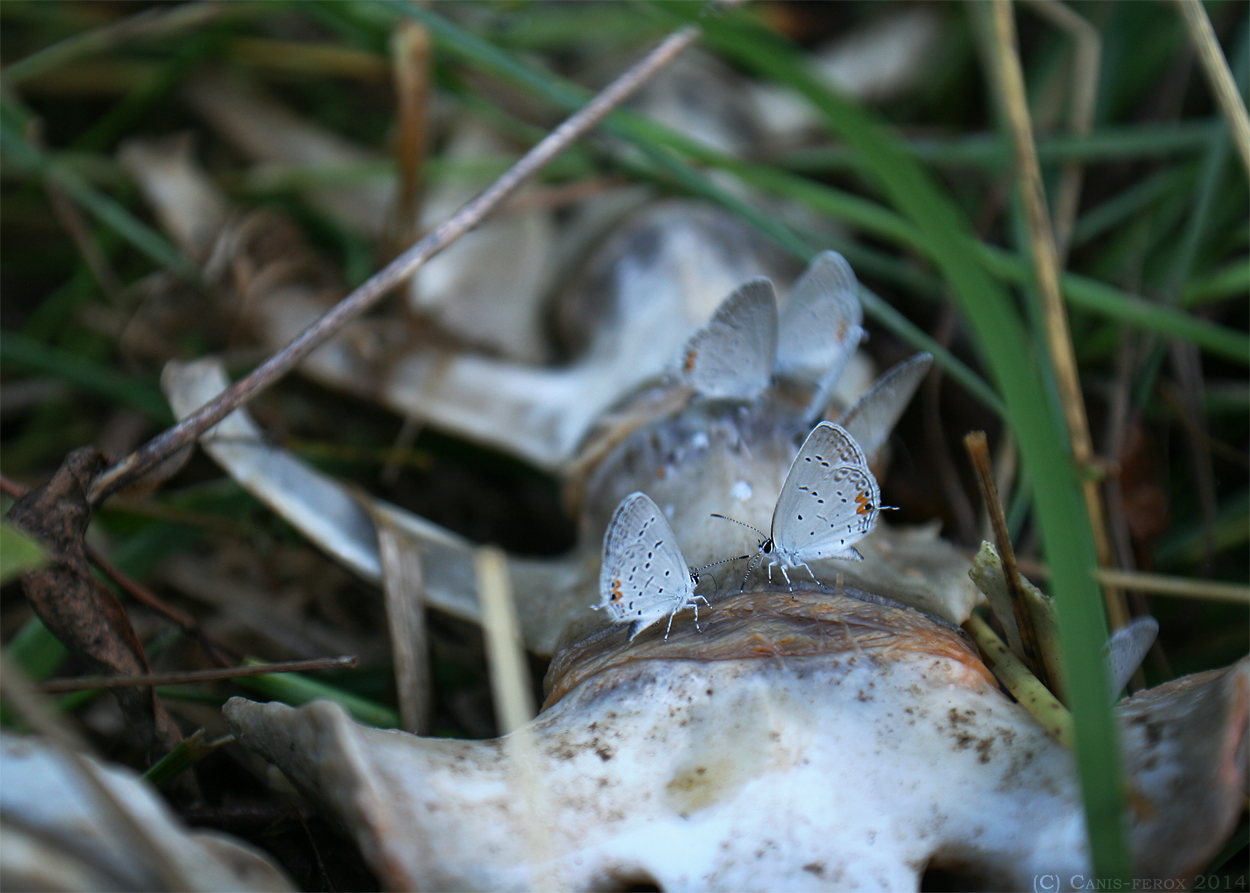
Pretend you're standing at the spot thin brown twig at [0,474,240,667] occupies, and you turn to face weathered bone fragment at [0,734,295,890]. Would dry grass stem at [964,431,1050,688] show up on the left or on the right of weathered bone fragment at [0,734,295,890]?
left

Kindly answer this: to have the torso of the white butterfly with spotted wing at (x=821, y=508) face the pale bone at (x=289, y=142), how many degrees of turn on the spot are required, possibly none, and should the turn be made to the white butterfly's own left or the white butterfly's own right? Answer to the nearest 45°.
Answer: approximately 45° to the white butterfly's own right

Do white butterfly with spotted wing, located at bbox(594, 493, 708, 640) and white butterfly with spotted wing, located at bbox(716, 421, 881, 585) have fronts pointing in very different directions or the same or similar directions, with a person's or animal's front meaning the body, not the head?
very different directions

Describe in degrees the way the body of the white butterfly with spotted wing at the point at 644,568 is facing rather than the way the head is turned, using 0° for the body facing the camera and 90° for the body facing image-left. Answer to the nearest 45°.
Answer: approximately 270°

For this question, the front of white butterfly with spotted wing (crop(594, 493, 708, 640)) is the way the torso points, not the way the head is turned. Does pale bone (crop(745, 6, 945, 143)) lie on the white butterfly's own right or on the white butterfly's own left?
on the white butterfly's own left

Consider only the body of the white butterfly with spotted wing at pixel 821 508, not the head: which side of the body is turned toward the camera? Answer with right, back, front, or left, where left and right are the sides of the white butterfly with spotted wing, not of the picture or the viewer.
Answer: left

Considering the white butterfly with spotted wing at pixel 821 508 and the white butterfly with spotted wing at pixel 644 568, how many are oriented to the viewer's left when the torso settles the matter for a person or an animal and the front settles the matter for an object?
1
